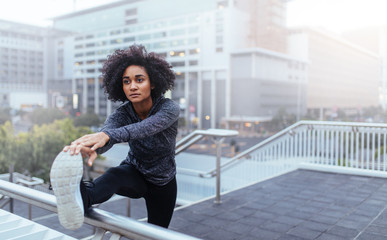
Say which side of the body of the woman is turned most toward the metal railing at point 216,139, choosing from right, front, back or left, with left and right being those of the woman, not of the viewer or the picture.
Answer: back

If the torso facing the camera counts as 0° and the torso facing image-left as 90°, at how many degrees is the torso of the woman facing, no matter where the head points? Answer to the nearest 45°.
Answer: approximately 45°

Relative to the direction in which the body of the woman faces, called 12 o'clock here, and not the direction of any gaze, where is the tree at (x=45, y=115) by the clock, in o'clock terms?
The tree is roughly at 4 o'clock from the woman.

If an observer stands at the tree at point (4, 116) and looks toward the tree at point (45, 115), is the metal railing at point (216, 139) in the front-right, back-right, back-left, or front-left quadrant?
front-right

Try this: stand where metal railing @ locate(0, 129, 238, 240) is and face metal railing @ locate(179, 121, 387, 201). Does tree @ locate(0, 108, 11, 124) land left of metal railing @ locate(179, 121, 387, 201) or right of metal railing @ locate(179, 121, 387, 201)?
left

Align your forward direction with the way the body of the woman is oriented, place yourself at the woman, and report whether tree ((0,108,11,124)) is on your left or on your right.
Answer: on your right

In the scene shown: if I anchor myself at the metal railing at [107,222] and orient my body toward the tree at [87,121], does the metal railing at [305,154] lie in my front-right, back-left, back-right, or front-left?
front-right

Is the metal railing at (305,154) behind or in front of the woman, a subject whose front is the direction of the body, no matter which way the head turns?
behind

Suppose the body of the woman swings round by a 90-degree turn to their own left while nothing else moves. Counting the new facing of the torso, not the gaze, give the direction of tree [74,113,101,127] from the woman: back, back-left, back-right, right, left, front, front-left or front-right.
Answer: back-left

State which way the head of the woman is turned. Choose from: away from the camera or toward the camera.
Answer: toward the camera
